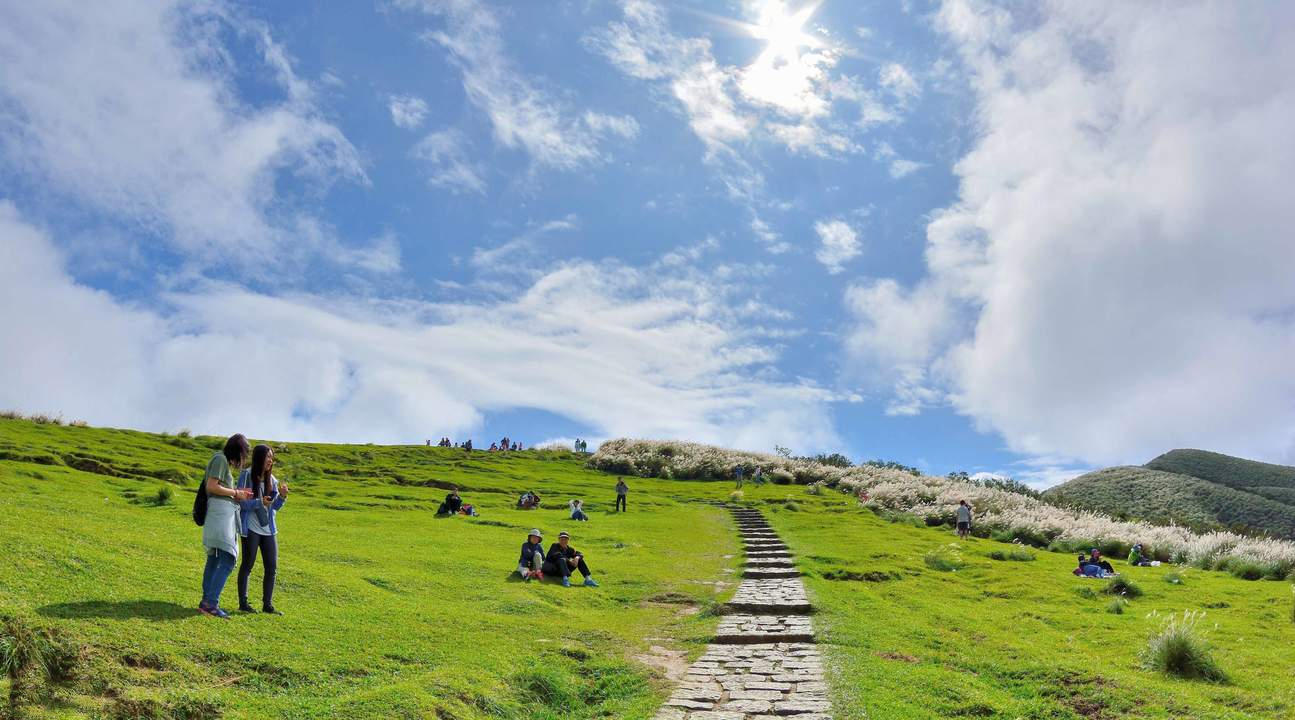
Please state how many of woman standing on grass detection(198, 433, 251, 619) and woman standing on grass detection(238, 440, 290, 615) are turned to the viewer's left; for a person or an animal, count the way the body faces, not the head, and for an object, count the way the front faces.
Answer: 0

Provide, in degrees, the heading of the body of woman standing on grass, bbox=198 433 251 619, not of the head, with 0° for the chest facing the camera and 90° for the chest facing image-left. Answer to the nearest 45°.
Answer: approximately 270°

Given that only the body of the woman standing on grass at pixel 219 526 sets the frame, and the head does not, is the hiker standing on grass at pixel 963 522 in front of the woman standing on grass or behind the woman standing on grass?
in front

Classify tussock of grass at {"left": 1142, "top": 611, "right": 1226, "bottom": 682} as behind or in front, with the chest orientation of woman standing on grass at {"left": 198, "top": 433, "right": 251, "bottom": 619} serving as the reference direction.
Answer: in front

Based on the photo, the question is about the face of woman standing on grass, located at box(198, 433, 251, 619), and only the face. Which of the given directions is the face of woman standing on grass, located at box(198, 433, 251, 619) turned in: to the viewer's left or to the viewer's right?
to the viewer's right

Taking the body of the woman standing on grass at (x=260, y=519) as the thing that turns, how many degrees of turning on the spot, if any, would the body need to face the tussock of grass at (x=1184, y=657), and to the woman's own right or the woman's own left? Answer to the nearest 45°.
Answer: approximately 45° to the woman's own left

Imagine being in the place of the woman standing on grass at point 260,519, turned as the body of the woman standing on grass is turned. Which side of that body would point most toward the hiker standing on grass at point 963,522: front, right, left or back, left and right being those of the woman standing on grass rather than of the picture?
left

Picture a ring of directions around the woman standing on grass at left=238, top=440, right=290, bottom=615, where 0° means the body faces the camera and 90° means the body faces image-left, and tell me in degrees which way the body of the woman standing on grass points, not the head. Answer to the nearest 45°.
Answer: approximately 315°
